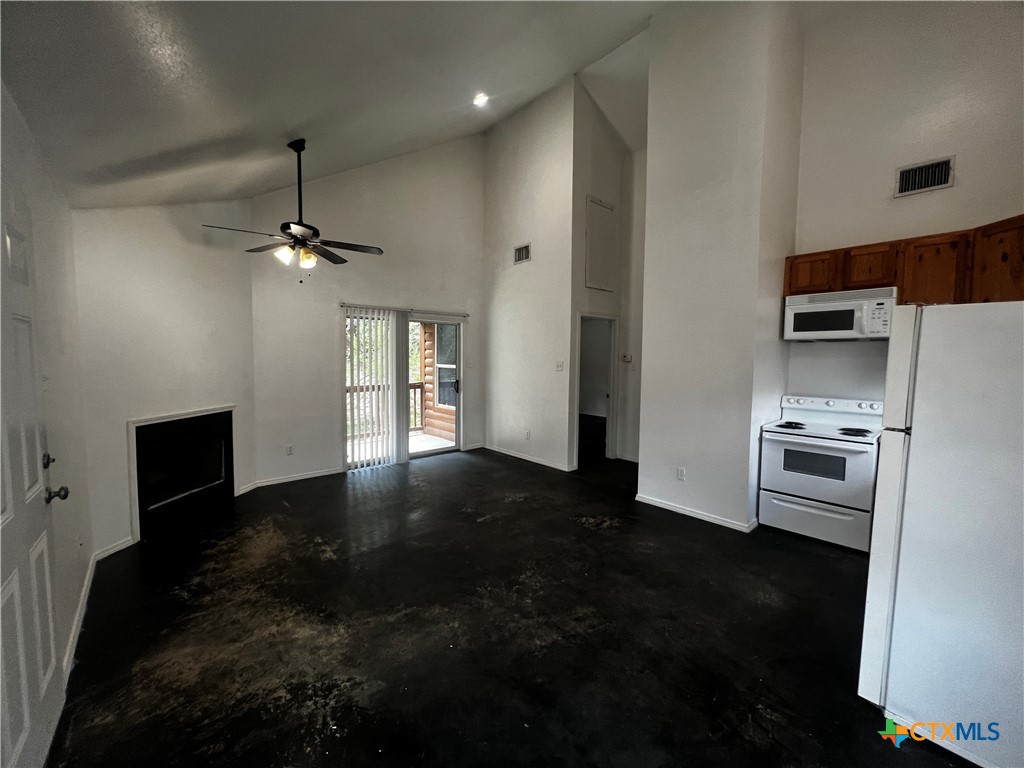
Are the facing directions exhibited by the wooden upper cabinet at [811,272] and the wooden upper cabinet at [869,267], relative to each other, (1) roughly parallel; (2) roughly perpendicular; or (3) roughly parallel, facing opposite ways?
roughly parallel

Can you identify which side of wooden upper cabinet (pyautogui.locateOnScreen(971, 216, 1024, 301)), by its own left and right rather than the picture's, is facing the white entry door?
front

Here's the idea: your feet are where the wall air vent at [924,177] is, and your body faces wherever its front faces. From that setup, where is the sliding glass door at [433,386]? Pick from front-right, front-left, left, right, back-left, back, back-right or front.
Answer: front-right

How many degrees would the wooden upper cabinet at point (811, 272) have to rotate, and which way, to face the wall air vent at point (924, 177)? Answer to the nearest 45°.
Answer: approximately 135° to its left

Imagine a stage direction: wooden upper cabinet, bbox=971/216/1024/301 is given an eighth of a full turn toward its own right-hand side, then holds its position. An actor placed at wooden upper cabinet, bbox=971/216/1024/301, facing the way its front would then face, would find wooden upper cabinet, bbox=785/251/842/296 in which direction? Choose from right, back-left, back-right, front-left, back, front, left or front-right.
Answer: front

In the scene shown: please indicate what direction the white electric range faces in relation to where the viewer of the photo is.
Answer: facing the viewer and to the left of the viewer

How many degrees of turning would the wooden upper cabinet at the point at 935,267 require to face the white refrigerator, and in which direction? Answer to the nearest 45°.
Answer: approximately 45° to its left

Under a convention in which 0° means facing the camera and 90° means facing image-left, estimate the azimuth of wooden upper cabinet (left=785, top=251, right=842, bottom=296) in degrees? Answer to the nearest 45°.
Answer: approximately 45°
